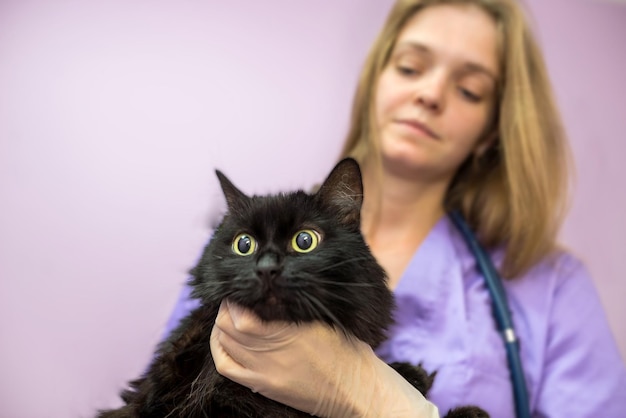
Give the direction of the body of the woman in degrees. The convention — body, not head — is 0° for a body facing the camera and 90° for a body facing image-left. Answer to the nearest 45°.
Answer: approximately 45°
